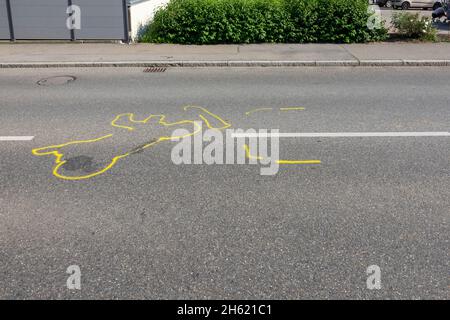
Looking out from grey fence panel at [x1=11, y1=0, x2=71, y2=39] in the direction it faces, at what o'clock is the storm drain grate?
The storm drain grate is roughly at 11 o'clock from the grey fence panel.

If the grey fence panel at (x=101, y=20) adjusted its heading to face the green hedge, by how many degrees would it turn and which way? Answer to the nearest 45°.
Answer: approximately 90° to its left

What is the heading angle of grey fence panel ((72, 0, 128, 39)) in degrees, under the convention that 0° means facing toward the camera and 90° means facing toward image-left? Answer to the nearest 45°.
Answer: approximately 0°

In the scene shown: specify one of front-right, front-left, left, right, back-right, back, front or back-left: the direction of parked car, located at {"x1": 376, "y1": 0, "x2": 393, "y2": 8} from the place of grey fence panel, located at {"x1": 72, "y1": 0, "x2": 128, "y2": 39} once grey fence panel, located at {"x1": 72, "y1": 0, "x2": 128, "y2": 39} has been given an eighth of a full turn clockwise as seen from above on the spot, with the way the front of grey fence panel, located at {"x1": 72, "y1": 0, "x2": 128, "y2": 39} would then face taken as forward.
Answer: back

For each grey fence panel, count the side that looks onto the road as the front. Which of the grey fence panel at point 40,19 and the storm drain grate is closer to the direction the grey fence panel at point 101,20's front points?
the storm drain grate

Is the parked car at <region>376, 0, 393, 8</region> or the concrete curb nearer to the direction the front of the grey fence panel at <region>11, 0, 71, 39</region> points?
the concrete curb

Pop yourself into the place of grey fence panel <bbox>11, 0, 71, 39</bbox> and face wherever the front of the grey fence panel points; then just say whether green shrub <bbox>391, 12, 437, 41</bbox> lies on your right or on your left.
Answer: on your left

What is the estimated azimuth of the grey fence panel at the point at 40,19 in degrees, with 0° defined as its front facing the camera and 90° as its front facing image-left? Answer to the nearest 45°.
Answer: approximately 0°

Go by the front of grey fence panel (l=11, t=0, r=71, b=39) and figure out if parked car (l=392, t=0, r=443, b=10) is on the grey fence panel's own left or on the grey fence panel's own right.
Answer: on the grey fence panel's own left

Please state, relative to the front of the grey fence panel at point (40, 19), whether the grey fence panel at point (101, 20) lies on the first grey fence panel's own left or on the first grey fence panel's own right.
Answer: on the first grey fence panel's own left
